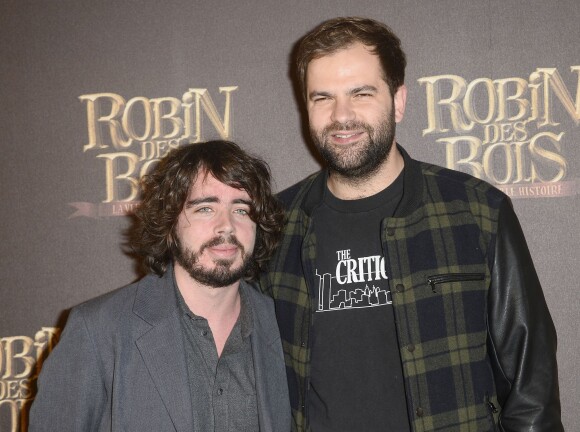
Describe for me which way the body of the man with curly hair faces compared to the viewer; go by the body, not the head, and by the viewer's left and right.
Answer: facing the viewer and to the right of the viewer
